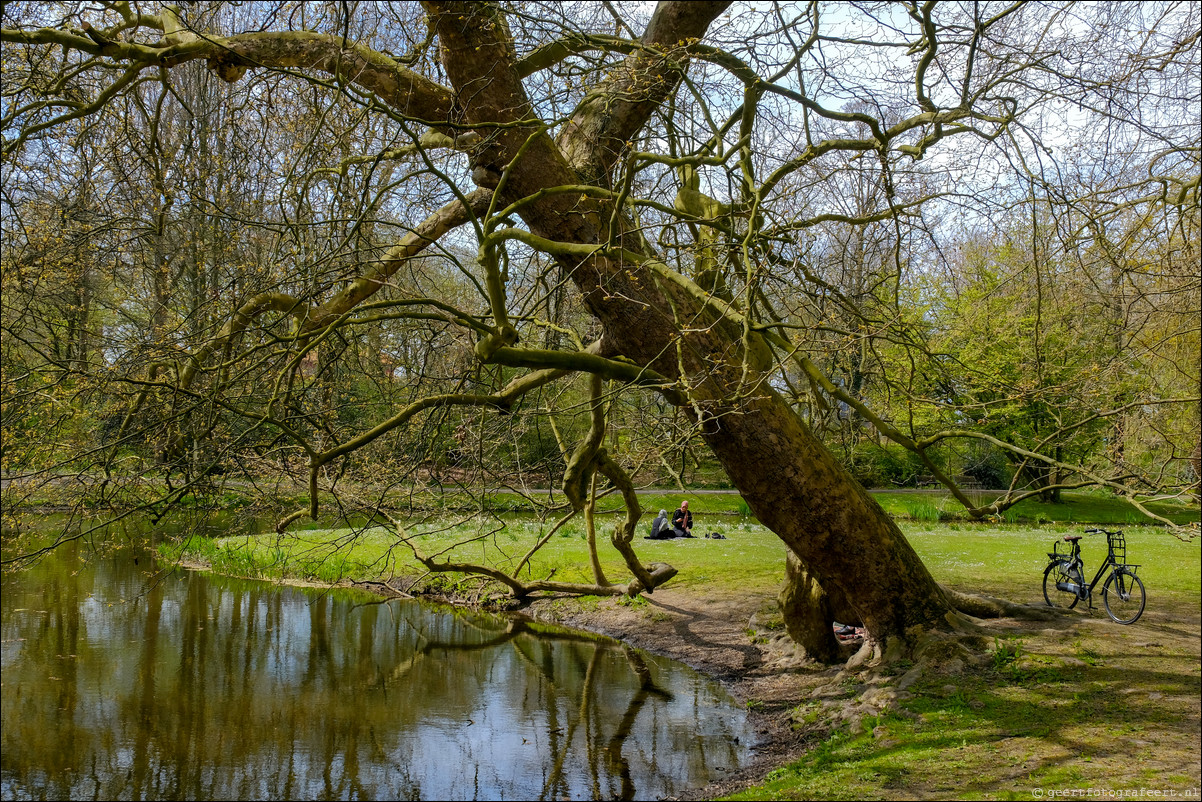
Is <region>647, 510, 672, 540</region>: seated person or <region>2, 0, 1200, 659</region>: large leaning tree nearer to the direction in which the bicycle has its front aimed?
the large leaning tree

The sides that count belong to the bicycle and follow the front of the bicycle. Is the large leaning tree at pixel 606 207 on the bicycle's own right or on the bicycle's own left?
on the bicycle's own right

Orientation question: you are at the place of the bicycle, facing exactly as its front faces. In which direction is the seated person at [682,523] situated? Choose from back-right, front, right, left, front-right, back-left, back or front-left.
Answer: back

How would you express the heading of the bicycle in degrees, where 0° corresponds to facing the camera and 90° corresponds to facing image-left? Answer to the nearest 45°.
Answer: approximately 315°

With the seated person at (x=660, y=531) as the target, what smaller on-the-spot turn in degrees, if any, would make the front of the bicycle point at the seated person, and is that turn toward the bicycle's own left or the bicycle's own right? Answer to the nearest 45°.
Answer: approximately 180°

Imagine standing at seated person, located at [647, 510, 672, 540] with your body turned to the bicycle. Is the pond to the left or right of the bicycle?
right

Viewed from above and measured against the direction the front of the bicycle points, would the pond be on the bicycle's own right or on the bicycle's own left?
on the bicycle's own right
